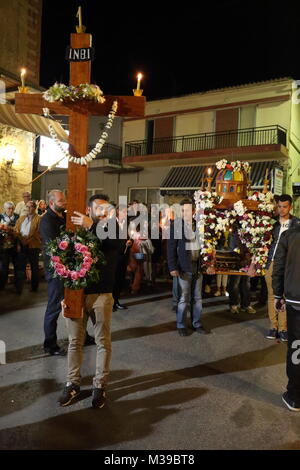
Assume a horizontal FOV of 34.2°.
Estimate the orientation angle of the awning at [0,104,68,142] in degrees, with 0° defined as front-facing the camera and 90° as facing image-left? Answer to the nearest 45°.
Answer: approximately 315°

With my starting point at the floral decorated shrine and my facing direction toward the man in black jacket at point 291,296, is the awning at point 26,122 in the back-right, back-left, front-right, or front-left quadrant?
back-right

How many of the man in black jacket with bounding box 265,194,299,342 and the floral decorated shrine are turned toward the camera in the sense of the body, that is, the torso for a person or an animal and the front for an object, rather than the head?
2

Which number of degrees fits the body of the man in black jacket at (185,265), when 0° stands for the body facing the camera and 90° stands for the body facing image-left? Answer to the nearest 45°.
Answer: approximately 315°

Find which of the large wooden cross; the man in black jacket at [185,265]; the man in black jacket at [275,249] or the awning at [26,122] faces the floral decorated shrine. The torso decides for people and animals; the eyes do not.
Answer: the awning

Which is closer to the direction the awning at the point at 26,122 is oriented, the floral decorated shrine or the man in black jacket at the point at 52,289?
the floral decorated shrine

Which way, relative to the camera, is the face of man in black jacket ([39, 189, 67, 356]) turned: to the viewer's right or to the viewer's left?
to the viewer's right

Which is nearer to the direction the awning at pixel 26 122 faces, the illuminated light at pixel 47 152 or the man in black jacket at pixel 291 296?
the man in black jacket

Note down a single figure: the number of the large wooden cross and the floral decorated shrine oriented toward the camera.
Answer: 2

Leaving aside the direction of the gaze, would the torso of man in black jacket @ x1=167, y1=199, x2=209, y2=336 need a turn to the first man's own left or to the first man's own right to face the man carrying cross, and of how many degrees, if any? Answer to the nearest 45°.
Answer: approximately 45° to the first man's own right
